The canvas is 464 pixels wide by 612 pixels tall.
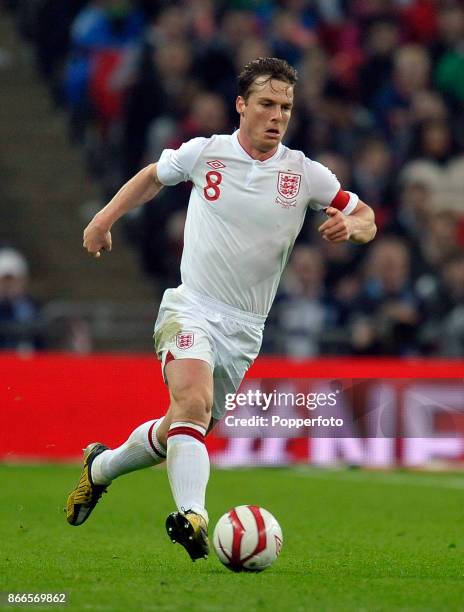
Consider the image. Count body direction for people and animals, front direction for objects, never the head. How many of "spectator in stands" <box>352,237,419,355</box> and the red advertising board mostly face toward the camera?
2

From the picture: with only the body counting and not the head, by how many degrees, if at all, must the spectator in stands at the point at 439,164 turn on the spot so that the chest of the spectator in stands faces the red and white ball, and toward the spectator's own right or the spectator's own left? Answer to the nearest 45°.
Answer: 0° — they already face it

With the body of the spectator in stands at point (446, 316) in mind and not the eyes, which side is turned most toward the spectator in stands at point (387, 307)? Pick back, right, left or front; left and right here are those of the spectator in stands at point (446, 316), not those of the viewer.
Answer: right

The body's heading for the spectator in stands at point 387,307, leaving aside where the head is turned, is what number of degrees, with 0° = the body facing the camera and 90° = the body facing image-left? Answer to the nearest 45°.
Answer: approximately 0°

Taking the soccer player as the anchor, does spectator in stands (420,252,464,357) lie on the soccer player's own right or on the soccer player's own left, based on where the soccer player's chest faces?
on the soccer player's own left
